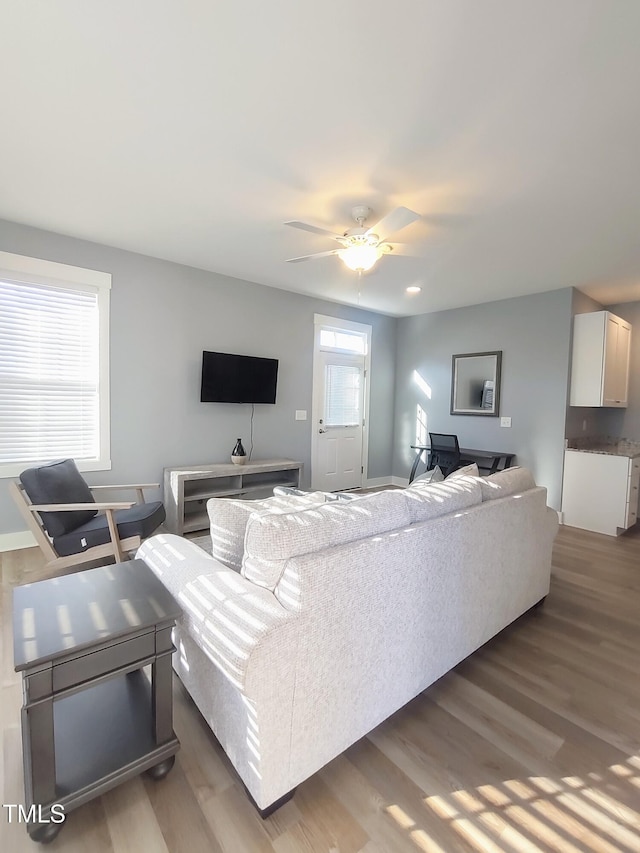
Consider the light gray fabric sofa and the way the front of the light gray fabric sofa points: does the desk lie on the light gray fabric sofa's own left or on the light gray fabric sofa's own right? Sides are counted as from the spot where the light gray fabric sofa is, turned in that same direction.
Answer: on the light gray fabric sofa's own right

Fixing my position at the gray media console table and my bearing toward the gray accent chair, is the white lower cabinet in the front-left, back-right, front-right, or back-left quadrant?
back-left

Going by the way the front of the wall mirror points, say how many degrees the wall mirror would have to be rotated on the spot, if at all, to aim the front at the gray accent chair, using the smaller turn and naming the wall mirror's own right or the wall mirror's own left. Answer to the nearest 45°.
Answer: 0° — it already faces it

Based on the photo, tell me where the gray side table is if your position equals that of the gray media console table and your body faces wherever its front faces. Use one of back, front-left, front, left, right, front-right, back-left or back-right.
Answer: front-right
